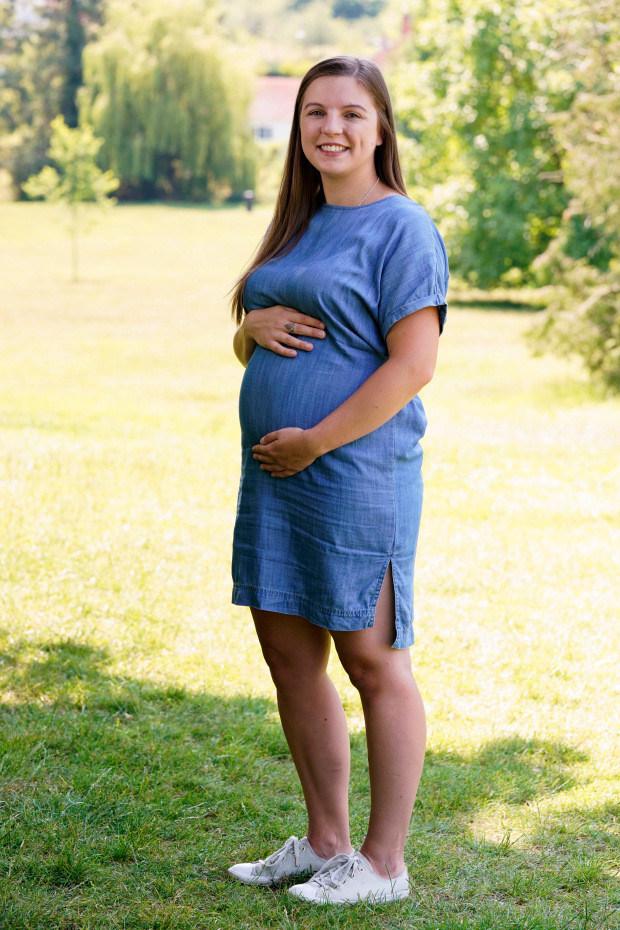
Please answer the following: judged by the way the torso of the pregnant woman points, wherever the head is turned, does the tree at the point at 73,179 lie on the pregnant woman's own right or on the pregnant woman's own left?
on the pregnant woman's own right
